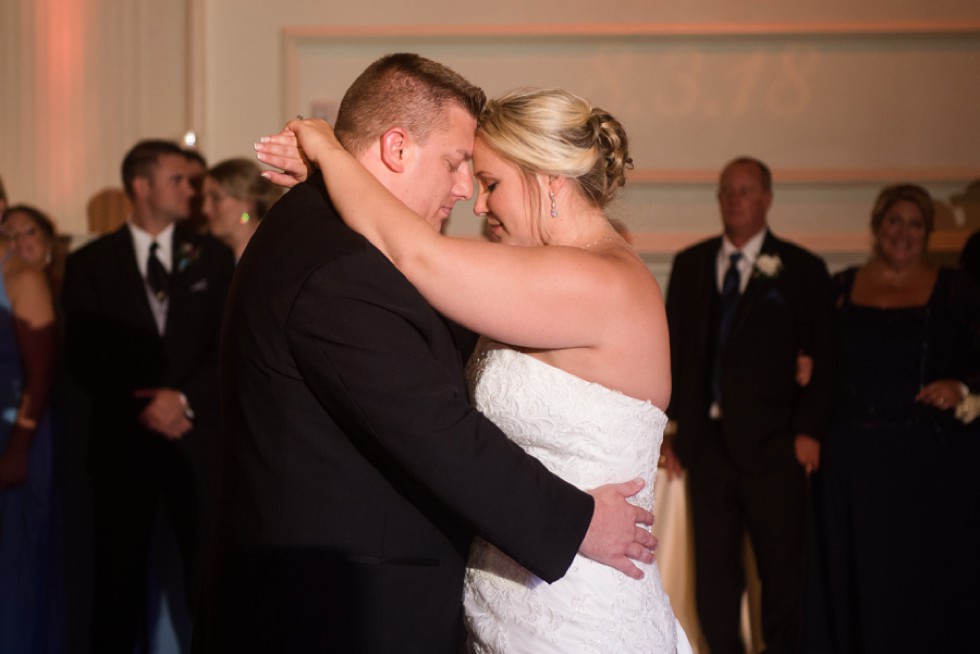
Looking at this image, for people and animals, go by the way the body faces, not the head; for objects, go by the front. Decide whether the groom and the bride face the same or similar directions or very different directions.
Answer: very different directions

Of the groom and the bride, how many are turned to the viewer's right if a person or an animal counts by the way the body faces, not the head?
1

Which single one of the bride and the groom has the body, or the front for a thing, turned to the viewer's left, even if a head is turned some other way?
the bride

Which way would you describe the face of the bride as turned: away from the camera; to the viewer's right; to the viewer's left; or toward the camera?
to the viewer's left

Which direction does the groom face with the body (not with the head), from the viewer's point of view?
to the viewer's right

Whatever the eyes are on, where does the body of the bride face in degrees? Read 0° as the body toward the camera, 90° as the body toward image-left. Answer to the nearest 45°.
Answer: approximately 90°
